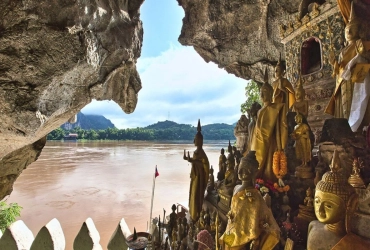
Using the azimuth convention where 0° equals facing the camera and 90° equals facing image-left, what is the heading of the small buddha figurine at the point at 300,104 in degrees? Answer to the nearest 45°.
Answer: approximately 45°

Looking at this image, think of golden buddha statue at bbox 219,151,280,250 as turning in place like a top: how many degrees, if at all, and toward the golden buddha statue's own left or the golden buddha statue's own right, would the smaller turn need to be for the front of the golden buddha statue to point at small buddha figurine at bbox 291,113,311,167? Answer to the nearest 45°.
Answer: approximately 180°

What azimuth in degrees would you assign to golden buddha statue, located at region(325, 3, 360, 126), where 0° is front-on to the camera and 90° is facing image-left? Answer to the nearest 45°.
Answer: approximately 45°

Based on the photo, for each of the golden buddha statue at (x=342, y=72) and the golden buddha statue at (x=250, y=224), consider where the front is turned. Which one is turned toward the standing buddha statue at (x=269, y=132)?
the golden buddha statue at (x=342, y=72)

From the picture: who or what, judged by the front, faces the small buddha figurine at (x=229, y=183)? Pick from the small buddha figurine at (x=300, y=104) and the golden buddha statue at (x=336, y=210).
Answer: the small buddha figurine at (x=300, y=104)

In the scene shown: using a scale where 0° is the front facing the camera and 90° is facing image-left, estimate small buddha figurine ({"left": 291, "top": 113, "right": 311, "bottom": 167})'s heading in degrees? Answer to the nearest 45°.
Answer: approximately 45°

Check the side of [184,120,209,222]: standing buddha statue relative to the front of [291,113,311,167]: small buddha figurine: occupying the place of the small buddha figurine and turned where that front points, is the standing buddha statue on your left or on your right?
on your right
